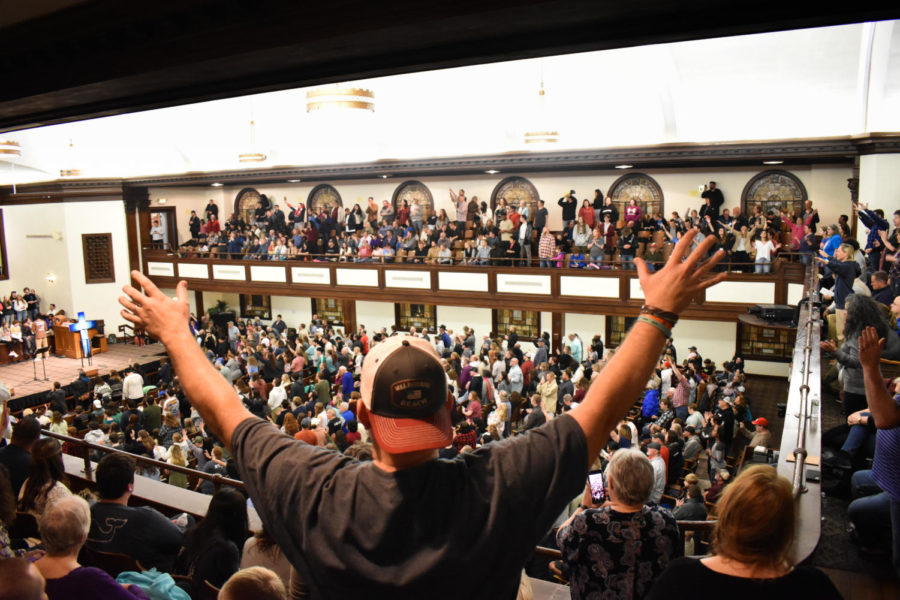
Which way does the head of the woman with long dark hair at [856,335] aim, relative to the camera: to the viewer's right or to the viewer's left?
to the viewer's left

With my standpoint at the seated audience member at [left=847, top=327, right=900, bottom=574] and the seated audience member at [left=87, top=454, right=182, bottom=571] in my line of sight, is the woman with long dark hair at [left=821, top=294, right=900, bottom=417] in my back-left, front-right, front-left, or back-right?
back-right

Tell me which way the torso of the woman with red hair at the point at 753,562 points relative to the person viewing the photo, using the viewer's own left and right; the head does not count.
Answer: facing away from the viewer

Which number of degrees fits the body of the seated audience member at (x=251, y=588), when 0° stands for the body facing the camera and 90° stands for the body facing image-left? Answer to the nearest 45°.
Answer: approximately 135°

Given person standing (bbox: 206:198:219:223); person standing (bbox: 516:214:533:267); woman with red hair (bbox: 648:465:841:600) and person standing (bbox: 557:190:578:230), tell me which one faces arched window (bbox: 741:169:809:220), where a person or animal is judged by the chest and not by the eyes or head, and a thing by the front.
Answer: the woman with red hair

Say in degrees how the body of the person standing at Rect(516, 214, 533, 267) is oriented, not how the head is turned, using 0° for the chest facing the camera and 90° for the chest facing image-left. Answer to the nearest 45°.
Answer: approximately 45°

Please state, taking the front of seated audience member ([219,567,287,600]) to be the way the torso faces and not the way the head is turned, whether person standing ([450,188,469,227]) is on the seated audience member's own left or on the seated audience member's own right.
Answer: on the seated audience member's own right

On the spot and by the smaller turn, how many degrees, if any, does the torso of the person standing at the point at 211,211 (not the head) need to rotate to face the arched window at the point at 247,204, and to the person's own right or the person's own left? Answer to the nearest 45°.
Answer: approximately 135° to the person's own left

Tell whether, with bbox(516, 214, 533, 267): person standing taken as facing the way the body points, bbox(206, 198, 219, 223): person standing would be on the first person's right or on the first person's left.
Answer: on the first person's right

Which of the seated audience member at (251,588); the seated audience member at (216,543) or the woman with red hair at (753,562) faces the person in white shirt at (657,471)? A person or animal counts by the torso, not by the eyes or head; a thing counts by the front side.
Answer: the woman with red hair

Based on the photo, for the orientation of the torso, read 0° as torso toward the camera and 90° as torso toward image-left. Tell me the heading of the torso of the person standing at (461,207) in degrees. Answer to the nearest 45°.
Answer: approximately 45°

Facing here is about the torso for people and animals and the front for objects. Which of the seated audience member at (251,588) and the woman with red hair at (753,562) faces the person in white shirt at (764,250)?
the woman with red hair
